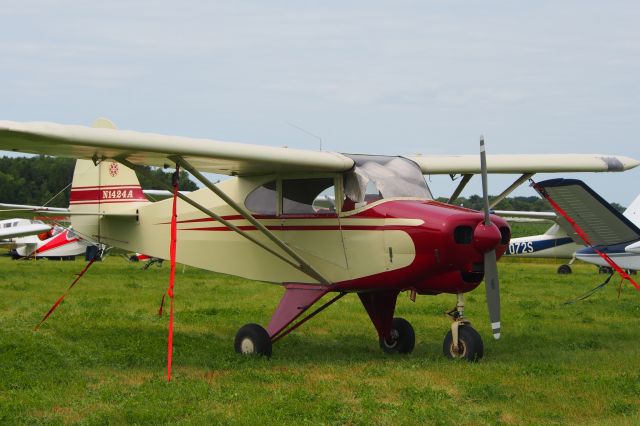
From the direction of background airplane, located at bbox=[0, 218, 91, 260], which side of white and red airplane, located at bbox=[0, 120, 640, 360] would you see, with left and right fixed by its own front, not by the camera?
back

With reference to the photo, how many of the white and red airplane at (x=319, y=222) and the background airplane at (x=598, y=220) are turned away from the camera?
0

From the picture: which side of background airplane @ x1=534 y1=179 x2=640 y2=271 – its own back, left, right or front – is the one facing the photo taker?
right

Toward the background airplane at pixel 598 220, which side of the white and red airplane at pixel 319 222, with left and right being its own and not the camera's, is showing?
left

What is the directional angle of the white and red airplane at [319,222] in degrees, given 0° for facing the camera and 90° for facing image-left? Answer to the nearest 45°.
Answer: approximately 315°
